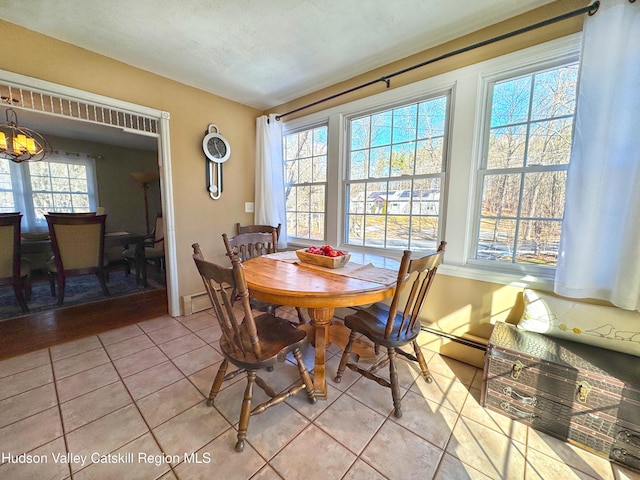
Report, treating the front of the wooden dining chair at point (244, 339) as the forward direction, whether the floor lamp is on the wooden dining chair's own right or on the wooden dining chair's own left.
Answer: on the wooden dining chair's own left

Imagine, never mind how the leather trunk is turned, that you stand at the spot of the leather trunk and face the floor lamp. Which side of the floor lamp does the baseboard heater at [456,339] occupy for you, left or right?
right

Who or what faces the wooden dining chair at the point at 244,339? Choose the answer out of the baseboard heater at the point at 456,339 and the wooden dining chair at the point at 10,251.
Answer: the baseboard heater

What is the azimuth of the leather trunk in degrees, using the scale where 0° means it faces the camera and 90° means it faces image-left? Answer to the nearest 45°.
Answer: approximately 45°

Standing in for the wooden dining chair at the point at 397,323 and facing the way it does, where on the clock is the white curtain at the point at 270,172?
The white curtain is roughly at 12 o'clock from the wooden dining chair.

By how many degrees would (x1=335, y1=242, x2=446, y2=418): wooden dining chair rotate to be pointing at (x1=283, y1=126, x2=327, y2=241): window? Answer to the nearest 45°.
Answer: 0° — it already faces it

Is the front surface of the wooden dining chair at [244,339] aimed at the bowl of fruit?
yes

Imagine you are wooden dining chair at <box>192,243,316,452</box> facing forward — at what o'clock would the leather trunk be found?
The leather trunk is roughly at 2 o'clock from the wooden dining chair.

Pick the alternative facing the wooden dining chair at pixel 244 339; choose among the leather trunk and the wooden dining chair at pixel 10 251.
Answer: the leather trunk

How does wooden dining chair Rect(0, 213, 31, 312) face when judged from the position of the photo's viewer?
facing away from the viewer and to the right of the viewer

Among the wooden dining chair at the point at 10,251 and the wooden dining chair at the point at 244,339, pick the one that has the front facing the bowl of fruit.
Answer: the wooden dining chair at the point at 244,339

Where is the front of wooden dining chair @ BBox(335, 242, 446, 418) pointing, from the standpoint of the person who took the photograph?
facing away from the viewer and to the left of the viewer
